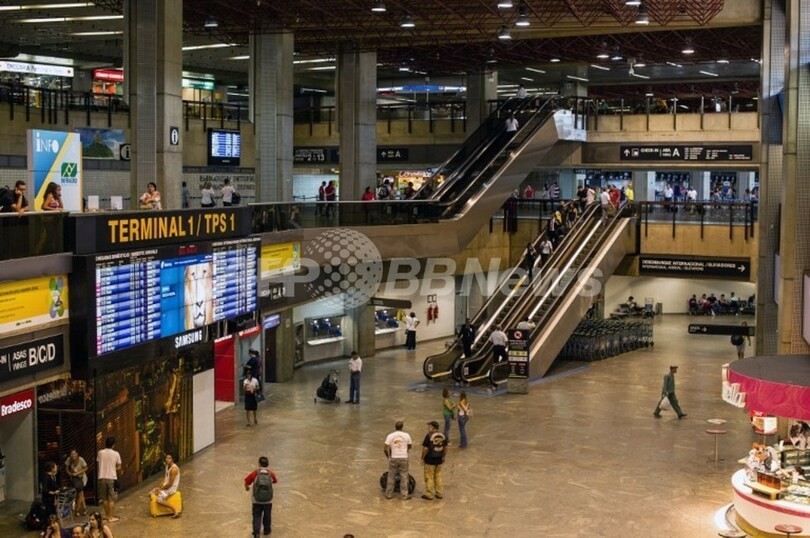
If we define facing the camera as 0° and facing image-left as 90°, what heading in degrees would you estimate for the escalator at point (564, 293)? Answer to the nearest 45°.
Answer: approximately 45°

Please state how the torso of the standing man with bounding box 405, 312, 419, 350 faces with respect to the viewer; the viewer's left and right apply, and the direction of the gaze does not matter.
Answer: facing away from the viewer

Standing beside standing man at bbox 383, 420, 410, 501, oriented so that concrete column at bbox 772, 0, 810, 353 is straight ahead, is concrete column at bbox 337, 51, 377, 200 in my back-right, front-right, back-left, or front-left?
front-left

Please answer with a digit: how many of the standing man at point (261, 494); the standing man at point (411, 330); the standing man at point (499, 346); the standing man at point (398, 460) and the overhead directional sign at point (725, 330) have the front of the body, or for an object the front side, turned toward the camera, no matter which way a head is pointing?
1

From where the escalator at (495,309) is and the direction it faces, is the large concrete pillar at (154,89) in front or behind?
in front

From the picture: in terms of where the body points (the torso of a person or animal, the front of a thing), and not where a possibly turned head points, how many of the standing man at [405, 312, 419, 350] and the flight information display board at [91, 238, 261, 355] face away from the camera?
1

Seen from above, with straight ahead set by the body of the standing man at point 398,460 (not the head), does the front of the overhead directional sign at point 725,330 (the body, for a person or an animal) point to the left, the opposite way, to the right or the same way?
the opposite way

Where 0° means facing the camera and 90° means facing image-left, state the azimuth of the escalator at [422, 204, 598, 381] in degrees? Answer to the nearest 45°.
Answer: approximately 45°

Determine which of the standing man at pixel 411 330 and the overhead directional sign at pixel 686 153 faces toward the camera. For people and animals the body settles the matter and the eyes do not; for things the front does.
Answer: the overhead directional sign

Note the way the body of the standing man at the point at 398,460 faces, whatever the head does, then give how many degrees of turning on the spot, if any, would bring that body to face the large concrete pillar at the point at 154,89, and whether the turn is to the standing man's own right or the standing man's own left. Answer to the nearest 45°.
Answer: approximately 45° to the standing man's own left
